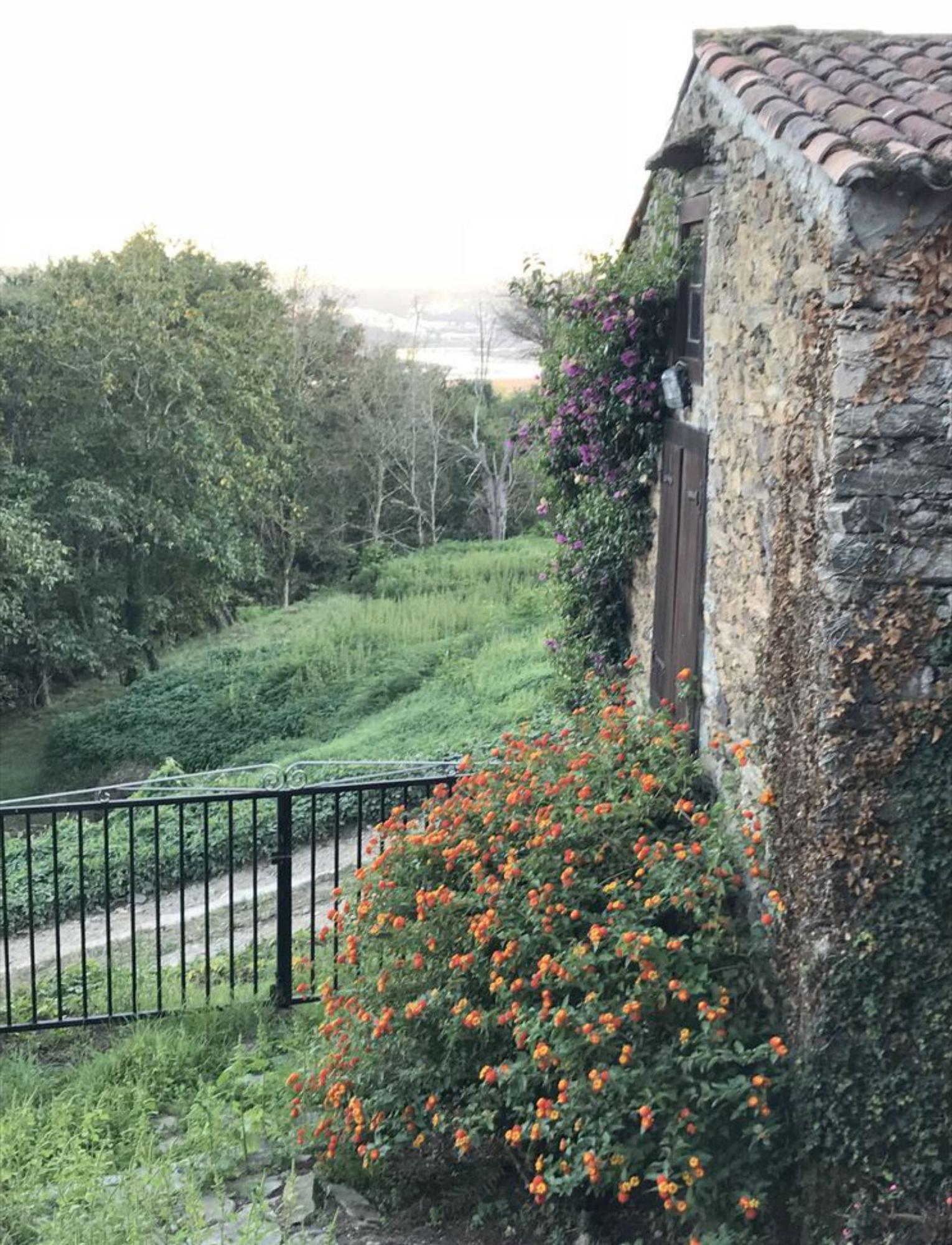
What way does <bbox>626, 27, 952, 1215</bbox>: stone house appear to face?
to the viewer's left

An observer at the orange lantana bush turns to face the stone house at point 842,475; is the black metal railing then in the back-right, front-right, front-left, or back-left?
back-left

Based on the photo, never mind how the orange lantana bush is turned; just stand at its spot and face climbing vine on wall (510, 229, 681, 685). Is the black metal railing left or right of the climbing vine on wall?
left
